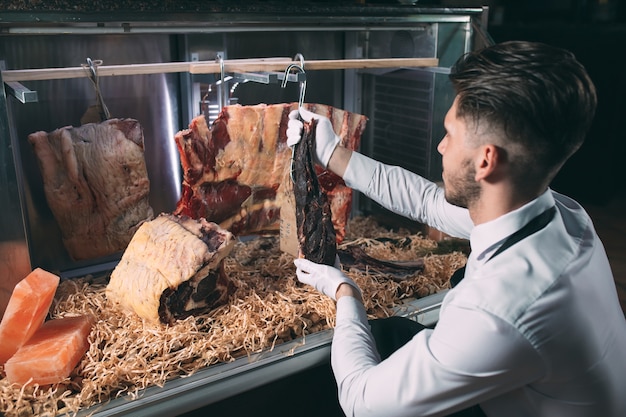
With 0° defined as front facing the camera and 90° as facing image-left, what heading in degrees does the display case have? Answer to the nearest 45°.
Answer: approximately 315°

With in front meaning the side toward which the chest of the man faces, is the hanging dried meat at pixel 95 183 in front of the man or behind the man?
in front

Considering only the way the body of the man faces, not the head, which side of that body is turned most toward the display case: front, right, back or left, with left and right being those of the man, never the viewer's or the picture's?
front

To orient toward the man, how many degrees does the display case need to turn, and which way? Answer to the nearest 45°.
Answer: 0° — it already faces them

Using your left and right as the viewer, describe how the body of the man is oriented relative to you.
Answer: facing away from the viewer and to the left of the viewer

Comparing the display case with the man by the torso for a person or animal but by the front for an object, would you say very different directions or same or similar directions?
very different directions

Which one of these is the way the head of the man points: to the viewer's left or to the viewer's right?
to the viewer's left

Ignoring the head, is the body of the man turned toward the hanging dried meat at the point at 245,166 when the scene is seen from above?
yes
